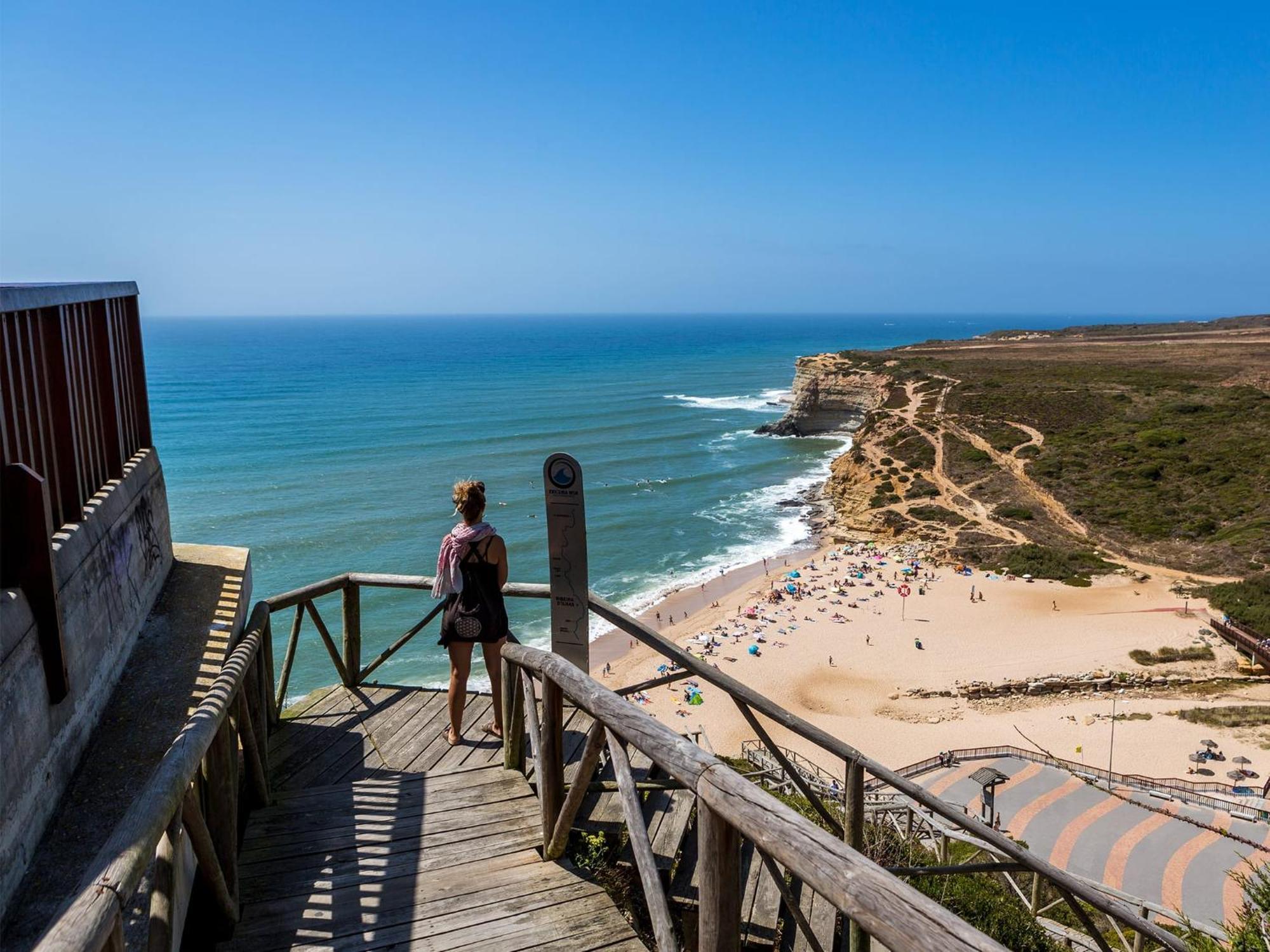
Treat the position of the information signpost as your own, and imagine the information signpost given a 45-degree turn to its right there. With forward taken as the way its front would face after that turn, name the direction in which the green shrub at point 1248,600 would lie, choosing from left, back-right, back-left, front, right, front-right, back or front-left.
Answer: back

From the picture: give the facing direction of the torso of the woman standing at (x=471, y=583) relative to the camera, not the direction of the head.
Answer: away from the camera

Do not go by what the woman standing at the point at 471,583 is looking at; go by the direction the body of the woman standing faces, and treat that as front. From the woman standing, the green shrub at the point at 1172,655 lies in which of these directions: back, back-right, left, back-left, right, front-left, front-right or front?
front-right

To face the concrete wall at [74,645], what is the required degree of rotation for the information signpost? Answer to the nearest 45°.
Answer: approximately 90° to its right

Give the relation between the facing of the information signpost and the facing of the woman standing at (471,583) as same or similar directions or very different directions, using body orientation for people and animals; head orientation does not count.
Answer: very different directions

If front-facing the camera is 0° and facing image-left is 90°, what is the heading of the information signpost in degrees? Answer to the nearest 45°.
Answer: approximately 0°

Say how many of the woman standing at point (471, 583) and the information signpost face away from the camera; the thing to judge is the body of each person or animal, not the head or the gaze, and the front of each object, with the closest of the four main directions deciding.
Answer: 1

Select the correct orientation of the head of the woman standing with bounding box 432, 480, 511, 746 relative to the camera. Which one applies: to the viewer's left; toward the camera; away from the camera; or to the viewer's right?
away from the camera
